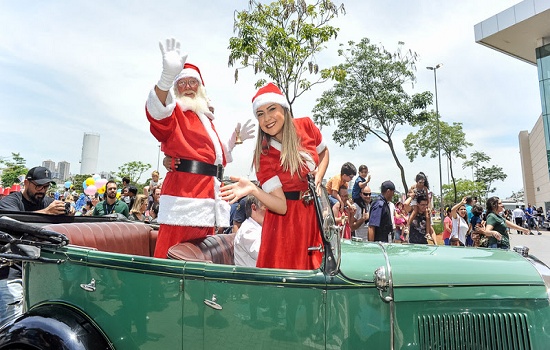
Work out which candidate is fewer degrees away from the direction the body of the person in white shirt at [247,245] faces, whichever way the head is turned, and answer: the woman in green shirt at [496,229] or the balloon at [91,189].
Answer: the woman in green shirt

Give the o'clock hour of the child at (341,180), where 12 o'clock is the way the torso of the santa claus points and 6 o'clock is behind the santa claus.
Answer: The child is roughly at 9 o'clock from the santa claus.

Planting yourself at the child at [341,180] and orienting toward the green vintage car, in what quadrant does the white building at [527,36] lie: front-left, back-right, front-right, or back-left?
back-left

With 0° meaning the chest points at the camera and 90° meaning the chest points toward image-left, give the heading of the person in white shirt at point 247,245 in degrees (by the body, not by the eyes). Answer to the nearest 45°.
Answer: approximately 270°

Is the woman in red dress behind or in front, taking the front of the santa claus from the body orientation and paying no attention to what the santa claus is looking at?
in front

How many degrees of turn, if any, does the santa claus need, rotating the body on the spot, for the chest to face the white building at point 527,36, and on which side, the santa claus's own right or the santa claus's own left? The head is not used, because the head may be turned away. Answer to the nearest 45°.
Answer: approximately 90° to the santa claus's own left

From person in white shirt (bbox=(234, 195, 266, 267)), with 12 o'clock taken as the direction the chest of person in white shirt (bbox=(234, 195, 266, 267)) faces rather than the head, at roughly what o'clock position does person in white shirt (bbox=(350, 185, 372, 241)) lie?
person in white shirt (bbox=(350, 185, 372, 241)) is roughly at 10 o'clock from person in white shirt (bbox=(234, 195, 266, 267)).

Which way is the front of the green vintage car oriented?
to the viewer's right

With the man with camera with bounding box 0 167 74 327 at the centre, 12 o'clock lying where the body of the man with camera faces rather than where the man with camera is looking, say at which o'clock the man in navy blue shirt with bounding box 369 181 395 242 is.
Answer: The man in navy blue shirt is roughly at 11 o'clock from the man with camera.

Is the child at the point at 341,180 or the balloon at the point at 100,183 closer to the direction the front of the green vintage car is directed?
the child
